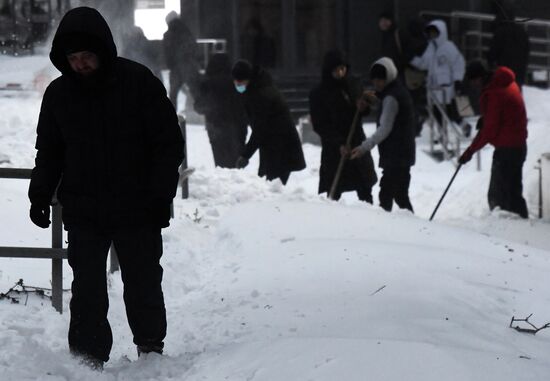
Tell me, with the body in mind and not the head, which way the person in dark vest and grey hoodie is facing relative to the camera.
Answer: to the viewer's left

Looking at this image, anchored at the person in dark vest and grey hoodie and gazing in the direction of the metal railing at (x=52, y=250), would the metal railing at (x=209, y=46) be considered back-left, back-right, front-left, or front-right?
back-right

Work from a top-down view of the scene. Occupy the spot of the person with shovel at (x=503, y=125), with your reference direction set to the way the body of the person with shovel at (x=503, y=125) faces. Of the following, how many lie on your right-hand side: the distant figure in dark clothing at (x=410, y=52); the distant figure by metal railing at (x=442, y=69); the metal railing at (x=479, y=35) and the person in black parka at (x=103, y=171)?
3

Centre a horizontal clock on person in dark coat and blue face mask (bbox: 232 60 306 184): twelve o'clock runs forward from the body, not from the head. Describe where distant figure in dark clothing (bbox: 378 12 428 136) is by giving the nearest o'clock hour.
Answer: The distant figure in dark clothing is roughly at 5 o'clock from the person in dark coat and blue face mask.

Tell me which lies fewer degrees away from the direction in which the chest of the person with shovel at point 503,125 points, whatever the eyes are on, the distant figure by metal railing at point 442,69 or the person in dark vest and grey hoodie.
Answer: the person in dark vest and grey hoodie

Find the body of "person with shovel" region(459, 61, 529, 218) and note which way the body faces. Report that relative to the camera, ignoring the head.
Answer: to the viewer's left

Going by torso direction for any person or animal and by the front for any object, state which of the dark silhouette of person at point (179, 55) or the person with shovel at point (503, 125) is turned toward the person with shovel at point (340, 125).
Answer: the person with shovel at point (503, 125)
